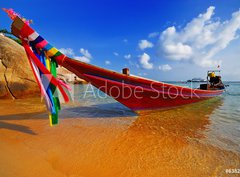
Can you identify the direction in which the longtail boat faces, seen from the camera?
facing the viewer and to the left of the viewer
